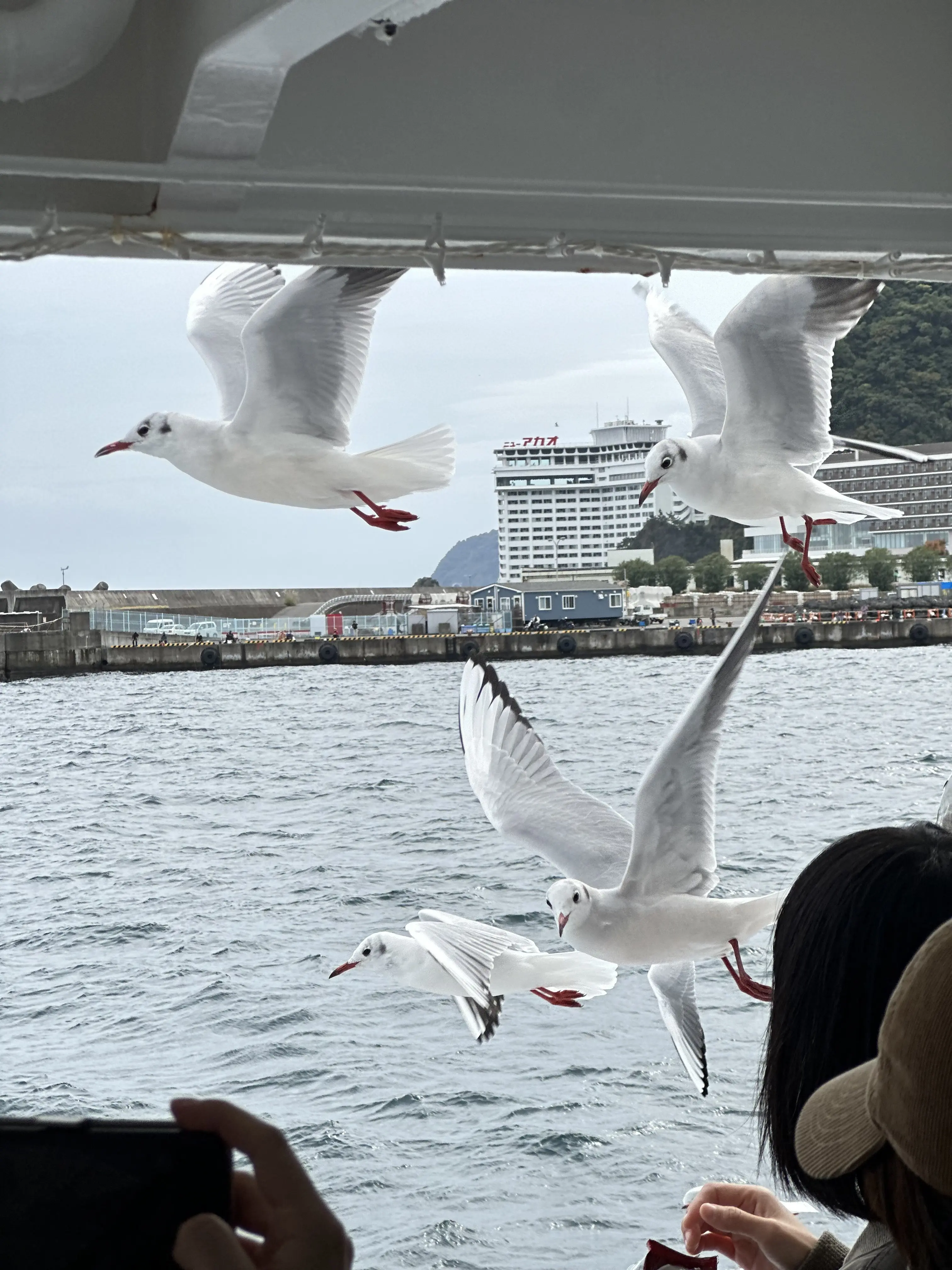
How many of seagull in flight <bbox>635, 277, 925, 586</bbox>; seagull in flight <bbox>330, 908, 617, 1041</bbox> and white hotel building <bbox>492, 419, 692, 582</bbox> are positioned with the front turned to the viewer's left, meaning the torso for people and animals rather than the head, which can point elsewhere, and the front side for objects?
2

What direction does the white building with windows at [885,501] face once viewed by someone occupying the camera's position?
facing the viewer

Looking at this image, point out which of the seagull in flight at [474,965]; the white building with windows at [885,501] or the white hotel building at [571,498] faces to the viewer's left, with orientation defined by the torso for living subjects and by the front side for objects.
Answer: the seagull in flight

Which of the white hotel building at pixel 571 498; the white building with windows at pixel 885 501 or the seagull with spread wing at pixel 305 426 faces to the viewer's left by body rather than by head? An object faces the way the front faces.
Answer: the seagull with spread wing

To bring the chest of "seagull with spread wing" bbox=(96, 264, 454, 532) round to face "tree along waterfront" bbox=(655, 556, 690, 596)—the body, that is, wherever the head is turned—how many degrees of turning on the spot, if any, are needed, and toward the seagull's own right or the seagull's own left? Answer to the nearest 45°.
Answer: approximately 135° to the seagull's own right

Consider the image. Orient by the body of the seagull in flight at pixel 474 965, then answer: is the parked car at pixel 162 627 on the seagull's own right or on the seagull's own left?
on the seagull's own right

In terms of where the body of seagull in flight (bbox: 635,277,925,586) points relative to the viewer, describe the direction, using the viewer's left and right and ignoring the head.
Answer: facing to the left of the viewer

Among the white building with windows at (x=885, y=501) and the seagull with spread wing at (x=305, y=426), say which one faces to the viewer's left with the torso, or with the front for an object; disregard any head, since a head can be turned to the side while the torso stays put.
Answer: the seagull with spread wing

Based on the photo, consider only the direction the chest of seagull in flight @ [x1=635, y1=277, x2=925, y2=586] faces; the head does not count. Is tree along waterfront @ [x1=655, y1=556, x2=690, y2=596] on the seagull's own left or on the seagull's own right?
on the seagull's own right

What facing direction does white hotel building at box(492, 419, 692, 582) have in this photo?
toward the camera

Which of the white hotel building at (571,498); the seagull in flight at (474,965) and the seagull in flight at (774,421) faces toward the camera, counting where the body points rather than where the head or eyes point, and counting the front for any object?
the white hotel building

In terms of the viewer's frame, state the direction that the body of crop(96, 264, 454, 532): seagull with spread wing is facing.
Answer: to the viewer's left

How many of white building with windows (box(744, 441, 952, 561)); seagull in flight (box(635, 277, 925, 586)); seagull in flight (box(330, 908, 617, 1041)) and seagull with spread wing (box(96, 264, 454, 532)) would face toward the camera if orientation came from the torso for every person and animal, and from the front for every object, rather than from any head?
1

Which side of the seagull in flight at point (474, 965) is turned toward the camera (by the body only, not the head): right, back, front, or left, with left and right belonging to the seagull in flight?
left
